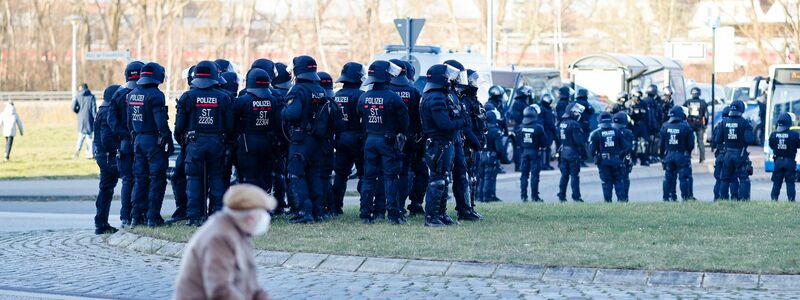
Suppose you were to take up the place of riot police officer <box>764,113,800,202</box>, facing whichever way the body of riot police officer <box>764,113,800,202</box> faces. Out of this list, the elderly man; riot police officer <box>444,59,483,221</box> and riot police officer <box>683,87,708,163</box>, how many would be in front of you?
1

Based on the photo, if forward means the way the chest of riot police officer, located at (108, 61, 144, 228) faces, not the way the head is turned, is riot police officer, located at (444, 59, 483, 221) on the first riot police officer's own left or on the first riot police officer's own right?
on the first riot police officer's own right

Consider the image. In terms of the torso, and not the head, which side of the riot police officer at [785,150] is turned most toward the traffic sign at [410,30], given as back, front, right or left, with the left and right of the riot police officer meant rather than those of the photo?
left

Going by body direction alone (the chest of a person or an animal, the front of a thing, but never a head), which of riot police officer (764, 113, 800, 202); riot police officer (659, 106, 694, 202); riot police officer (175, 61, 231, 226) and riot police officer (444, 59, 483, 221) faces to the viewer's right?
riot police officer (444, 59, 483, 221)

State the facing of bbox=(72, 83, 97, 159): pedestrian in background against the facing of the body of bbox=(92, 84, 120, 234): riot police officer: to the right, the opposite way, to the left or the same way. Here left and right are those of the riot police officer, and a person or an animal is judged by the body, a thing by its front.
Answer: to the left

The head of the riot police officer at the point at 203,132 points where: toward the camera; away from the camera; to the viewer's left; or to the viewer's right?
away from the camera

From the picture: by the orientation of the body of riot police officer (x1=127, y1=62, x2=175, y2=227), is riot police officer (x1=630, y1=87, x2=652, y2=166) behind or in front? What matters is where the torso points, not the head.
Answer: in front

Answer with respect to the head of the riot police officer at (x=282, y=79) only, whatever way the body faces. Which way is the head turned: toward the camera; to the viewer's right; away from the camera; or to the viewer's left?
away from the camera

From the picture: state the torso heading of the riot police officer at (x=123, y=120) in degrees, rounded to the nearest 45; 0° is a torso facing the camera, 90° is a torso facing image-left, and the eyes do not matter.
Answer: approximately 225°

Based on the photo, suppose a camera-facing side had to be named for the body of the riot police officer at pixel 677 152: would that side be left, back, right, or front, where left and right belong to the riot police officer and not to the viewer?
back

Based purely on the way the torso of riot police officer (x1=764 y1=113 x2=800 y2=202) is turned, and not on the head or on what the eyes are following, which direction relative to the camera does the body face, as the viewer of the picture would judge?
away from the camera
